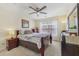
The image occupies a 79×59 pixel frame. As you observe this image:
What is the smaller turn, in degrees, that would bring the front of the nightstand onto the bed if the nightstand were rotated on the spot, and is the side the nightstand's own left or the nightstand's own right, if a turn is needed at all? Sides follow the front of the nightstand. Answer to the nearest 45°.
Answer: approximately 45° to the nightstand's own left

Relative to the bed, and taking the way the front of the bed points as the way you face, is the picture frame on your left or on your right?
on your right

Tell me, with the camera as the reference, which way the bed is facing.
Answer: facing the viewer and to the right of the viewer
